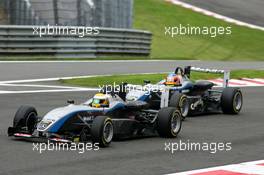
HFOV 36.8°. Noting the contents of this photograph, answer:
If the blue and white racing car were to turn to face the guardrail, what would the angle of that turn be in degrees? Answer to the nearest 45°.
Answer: approximately 135° to its right

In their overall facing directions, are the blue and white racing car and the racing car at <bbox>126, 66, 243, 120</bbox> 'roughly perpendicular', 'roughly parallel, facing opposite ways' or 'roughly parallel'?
roughly parallel

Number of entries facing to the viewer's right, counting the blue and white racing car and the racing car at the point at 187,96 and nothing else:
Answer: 0

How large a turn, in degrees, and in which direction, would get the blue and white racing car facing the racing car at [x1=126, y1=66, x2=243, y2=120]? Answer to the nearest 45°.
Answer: approximately 180°

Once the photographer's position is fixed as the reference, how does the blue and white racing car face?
facing the viewer and to the left of the viewer

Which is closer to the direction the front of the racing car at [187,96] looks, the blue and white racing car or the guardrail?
the blue and white racing car

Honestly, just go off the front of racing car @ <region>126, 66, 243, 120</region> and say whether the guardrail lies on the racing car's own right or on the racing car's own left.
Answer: on the racing car's own right

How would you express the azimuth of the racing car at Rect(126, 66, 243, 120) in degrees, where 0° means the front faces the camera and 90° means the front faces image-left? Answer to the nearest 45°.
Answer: approximately 45°
